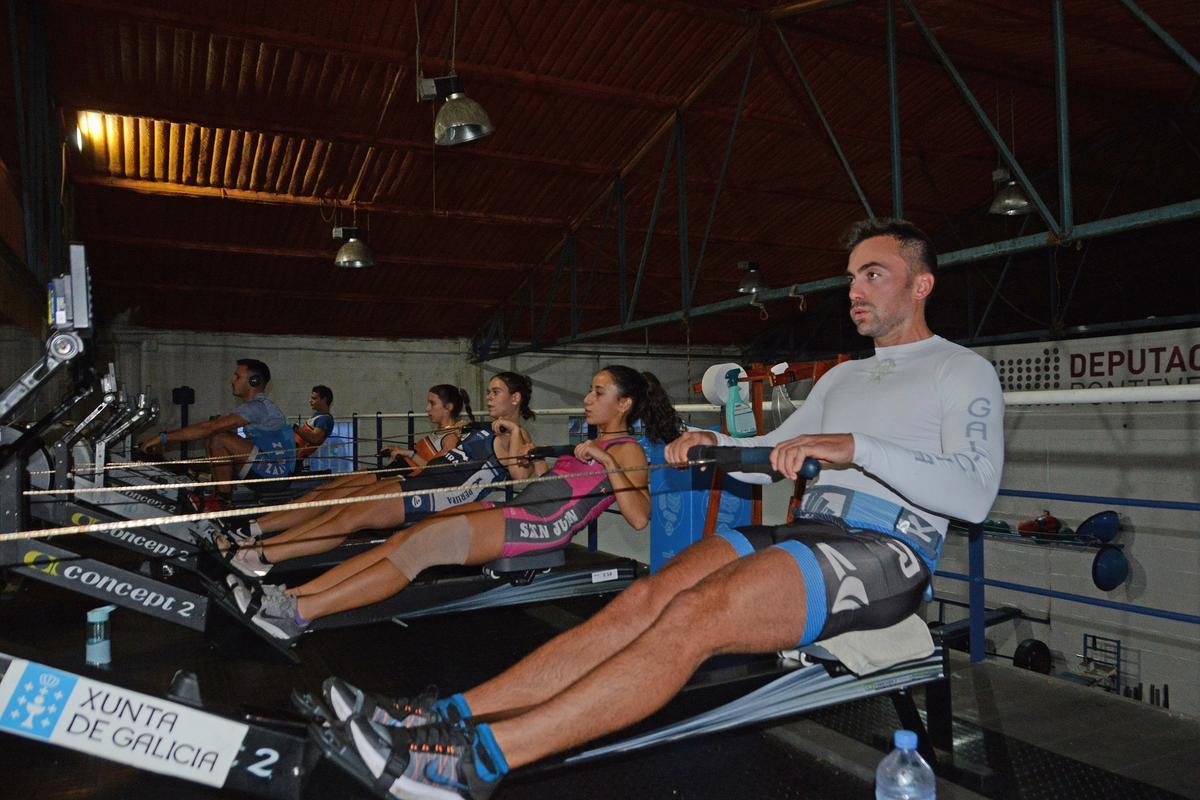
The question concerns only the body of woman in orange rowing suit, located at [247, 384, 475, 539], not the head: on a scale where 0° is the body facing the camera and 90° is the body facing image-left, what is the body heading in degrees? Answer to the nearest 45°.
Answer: approximately 90°

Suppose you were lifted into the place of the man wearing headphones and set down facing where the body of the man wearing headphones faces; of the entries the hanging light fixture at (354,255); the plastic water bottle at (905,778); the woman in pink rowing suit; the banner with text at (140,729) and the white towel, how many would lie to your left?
4

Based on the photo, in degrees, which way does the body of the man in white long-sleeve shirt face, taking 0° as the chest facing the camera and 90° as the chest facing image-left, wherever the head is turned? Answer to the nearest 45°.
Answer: approximately 45°

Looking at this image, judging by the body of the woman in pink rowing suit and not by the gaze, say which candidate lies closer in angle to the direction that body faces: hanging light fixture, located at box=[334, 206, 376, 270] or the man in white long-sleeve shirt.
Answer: the hanging light fixture

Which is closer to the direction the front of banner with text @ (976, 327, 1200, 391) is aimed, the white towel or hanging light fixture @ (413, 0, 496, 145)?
the white towel

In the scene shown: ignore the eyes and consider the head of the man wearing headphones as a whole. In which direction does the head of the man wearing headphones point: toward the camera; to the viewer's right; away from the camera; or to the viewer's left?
to the viewer's left

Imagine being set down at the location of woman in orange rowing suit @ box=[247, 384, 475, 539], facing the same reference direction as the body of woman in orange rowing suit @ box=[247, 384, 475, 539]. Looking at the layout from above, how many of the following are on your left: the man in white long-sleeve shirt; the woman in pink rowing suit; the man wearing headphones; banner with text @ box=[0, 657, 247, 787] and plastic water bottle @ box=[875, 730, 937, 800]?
4

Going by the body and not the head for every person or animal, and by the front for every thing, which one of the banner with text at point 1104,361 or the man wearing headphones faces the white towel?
the banner with text

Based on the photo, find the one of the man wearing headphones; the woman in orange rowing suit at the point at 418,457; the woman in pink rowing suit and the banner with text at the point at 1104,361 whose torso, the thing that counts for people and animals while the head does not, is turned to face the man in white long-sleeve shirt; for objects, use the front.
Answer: the banner with text

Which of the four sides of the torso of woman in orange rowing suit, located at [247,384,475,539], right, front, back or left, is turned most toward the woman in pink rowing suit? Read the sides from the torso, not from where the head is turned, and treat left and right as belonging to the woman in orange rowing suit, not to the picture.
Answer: left

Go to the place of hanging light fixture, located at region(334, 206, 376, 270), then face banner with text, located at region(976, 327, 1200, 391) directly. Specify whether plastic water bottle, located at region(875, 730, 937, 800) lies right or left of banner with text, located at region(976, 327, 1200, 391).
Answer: right

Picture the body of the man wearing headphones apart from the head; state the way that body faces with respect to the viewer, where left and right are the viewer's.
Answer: facing to the left of the viewer

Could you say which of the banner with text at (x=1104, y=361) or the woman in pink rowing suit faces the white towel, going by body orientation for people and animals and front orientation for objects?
the banner with text

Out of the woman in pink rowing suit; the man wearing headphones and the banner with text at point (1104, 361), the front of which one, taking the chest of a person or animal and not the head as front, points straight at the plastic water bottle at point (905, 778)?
the banner with text

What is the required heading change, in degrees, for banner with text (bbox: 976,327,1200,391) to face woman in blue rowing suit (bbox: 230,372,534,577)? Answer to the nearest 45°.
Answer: approximately 45° to its right

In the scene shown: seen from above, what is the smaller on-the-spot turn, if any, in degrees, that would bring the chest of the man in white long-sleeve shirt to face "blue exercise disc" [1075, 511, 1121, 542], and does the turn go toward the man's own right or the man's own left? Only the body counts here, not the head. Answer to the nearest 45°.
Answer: approximately 180°

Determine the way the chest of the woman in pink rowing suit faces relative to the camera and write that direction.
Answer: to the viewer's left
